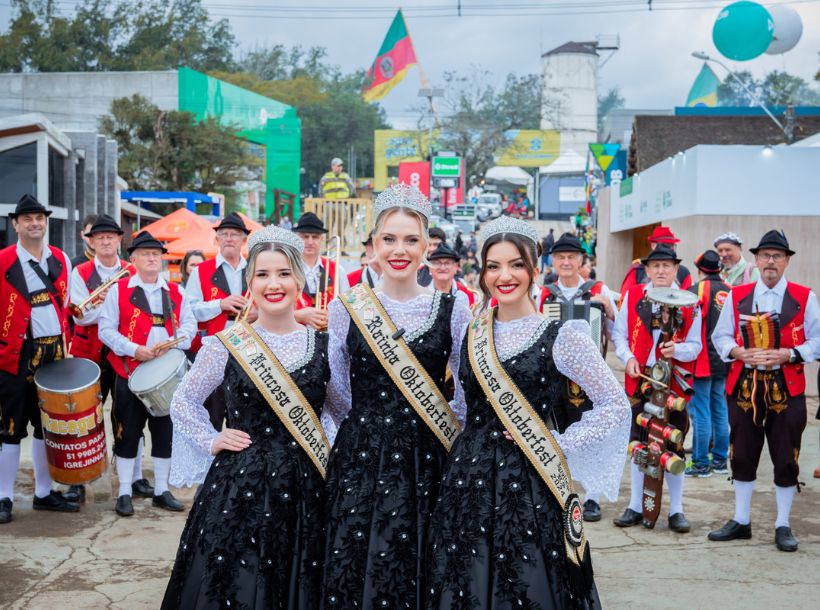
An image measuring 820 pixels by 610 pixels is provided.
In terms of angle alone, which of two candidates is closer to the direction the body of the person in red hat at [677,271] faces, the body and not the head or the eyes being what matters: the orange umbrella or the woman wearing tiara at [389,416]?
the woman wearing tiara

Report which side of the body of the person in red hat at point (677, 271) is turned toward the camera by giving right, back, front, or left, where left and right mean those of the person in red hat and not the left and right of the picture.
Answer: front

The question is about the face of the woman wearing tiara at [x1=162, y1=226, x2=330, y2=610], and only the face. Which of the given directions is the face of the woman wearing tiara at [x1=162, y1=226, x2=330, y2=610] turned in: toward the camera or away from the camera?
toward the camera

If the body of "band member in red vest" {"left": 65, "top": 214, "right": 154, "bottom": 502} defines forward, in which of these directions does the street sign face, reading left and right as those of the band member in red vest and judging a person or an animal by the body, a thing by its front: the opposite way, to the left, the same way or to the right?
the same way

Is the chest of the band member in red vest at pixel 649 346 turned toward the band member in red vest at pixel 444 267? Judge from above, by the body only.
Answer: no

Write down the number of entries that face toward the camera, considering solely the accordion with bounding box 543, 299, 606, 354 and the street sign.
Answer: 2

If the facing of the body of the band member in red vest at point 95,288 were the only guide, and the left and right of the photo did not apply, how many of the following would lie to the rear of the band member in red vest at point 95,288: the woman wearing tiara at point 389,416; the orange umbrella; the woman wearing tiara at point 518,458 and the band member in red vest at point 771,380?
1

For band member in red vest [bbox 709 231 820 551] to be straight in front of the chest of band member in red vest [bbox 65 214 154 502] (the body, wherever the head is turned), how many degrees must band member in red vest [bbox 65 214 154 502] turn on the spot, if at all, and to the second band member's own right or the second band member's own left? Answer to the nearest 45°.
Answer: approximately 45° to the second band member's own left

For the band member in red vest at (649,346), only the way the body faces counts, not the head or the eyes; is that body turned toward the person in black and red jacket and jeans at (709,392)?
no

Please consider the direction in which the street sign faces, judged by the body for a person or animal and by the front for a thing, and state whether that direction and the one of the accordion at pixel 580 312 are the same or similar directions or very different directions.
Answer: same or similar directions

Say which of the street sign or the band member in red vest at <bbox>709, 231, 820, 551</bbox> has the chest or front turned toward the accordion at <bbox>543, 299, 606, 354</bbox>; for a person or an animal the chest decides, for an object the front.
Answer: the street sign

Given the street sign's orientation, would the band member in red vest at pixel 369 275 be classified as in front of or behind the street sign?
in front

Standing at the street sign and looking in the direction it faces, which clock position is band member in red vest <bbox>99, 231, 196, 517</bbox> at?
The band member in red vest is roughly at 12 o'clock from the street sign.

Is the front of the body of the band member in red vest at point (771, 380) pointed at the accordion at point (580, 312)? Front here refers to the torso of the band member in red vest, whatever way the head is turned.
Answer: no

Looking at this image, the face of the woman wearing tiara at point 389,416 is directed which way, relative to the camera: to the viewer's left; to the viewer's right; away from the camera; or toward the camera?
toward the camera

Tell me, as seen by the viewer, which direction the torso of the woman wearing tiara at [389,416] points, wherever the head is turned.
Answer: toward the camera

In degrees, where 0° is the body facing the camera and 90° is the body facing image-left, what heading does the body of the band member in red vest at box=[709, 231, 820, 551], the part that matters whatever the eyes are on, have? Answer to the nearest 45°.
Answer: approximately 0°

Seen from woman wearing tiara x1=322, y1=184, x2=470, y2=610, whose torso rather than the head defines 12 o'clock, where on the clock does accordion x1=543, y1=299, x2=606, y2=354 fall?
The accordion is roughly at 7 o'clock from the woman wearing tiara.

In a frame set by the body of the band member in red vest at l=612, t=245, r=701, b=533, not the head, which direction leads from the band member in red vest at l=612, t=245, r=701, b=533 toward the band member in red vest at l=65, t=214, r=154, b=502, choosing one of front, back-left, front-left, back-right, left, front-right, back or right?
right

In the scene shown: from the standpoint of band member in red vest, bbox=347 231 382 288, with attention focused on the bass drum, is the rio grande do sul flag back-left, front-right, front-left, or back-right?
back-right

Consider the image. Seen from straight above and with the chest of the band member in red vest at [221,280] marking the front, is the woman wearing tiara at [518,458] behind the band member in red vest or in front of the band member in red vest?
in front

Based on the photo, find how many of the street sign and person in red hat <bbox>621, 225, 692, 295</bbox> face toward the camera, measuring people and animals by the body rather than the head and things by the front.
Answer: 2
